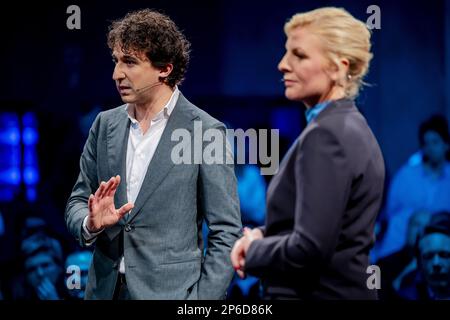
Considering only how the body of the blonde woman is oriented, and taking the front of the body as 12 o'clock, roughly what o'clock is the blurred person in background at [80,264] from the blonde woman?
The blurred person in background is roughly at 2 o'clock from the blonde woman.

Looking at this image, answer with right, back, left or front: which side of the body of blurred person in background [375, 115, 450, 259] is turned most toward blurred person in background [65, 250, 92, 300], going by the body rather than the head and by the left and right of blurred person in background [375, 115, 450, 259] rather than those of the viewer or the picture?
right

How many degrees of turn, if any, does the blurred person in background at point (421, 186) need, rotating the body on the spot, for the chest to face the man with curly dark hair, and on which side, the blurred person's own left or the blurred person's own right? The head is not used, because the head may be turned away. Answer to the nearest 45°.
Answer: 0° — they already face them

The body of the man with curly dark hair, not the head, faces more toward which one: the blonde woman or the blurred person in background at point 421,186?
the blonde woman

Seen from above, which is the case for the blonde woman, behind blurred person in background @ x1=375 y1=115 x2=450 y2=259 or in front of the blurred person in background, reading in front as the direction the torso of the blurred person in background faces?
in front

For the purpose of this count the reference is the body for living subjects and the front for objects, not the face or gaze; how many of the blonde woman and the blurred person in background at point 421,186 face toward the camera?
1

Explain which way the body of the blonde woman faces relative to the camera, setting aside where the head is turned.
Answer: to the viewer's left

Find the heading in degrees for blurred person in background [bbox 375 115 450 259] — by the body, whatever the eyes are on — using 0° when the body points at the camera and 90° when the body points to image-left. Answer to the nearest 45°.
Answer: approximately 0°

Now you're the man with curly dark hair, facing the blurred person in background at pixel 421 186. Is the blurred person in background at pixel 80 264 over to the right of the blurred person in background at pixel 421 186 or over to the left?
left

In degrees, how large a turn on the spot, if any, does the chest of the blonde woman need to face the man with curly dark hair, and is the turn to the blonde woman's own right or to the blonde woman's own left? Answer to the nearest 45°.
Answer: approximately 45° to the blonde woman's own right

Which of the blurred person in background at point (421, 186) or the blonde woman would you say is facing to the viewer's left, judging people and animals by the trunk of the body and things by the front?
the blonde woman

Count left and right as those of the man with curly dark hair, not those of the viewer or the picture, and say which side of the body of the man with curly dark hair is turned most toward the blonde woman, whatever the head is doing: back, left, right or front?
left

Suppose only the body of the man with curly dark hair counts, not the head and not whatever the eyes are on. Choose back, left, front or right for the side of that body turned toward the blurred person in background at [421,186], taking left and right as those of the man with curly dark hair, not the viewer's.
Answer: back

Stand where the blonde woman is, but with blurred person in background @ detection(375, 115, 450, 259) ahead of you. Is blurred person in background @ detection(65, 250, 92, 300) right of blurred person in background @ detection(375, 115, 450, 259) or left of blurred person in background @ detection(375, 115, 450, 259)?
left

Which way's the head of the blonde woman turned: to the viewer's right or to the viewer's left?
to the viewer's left

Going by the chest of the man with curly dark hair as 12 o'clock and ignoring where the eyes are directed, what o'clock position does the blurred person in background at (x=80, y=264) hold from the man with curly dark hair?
The blurred person in background is roughly at 4 o'clock from the man with curly dark hair.

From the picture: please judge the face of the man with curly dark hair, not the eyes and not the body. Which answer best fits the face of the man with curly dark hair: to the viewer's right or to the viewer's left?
to the viewer's left

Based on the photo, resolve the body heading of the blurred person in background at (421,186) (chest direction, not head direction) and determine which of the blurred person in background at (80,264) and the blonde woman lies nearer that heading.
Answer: the blonde woman

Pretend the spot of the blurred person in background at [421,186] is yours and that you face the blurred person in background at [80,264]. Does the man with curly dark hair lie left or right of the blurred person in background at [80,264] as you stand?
left
